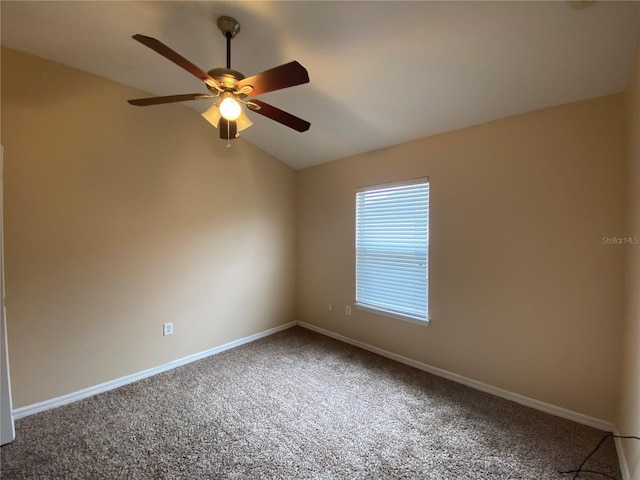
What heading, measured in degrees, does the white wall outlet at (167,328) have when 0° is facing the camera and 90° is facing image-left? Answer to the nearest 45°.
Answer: approximately 315°
